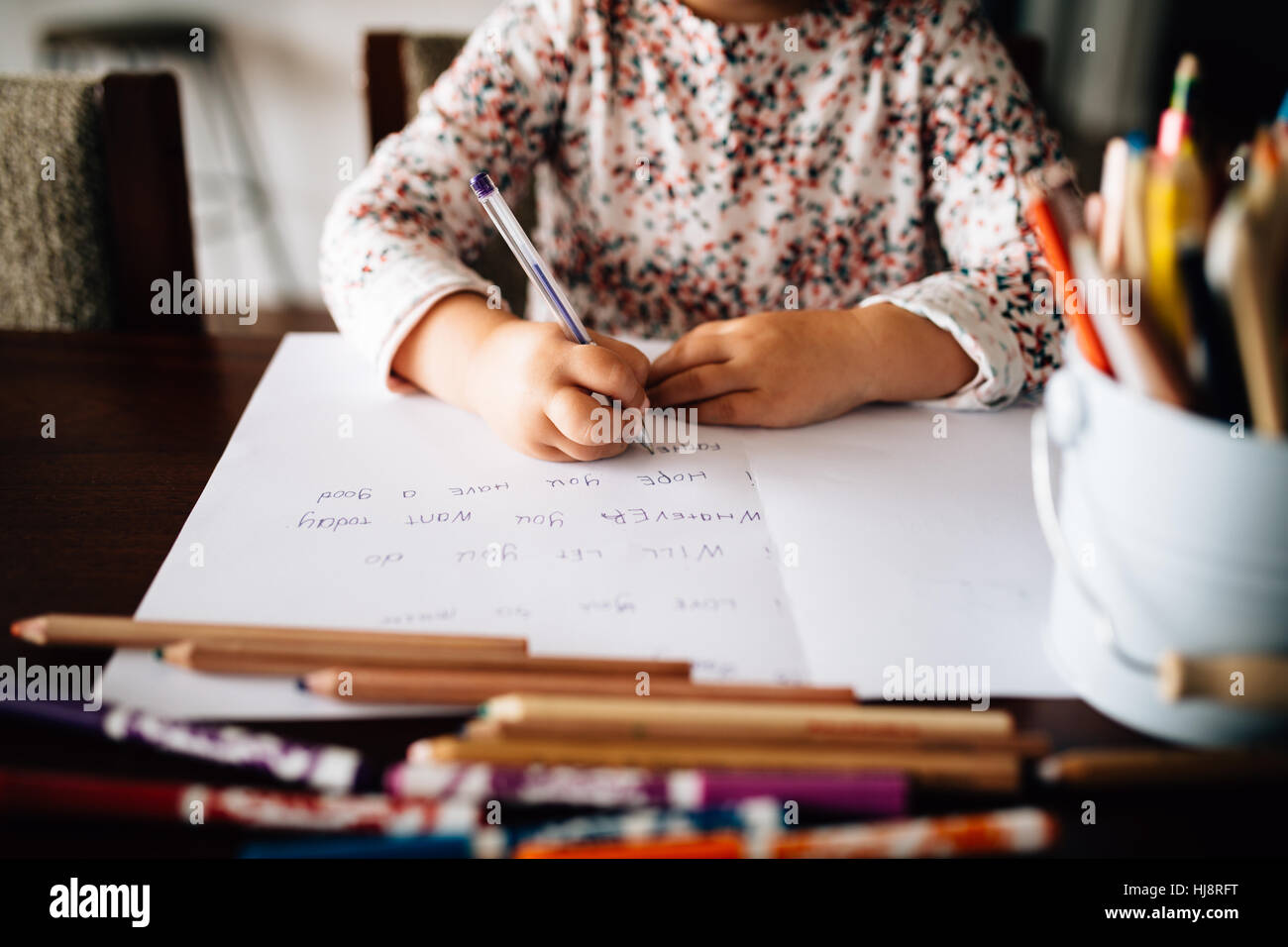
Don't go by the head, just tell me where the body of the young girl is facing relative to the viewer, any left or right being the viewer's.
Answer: facing the viewer
